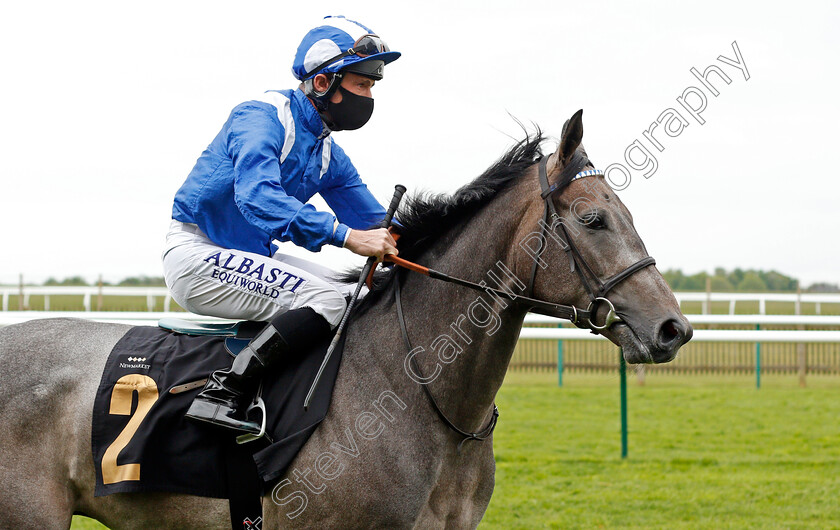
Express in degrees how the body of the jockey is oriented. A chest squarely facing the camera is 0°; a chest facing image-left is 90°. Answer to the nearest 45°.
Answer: approximately 270°

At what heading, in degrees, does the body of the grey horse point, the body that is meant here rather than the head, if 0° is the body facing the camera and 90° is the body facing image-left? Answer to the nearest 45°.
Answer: approximately 270°
